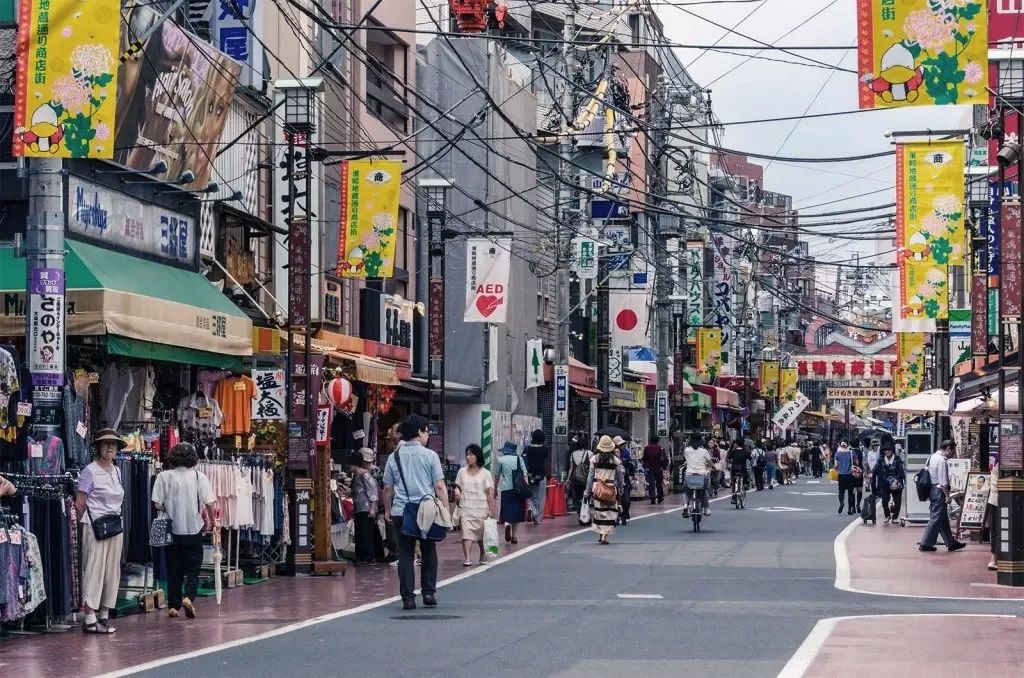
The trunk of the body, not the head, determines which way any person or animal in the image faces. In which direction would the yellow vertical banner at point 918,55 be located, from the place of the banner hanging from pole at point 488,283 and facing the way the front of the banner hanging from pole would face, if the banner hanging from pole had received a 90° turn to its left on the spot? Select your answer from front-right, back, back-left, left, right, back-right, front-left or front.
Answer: right

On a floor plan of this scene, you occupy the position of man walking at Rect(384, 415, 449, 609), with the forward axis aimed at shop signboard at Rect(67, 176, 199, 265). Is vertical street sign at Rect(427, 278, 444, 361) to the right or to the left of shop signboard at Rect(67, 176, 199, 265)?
right

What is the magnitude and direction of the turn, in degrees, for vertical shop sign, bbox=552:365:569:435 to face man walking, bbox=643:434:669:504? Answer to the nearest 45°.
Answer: approximately 135° to its left

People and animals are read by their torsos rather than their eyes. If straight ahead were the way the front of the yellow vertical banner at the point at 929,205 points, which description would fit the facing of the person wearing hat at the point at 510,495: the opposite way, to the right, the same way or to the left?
the opposite way

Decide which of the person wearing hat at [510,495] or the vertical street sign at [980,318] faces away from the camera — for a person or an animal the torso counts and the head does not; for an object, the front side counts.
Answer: the person wearing hat

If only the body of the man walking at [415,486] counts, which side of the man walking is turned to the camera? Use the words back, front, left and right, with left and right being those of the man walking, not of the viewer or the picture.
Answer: back

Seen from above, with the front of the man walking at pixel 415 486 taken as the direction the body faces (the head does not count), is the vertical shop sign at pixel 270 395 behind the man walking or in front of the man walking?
in front

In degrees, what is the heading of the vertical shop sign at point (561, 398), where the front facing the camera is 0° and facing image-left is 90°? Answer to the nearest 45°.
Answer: approximately 0°

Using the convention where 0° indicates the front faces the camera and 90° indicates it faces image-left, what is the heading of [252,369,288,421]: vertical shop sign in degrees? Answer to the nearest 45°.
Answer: approximately 0°

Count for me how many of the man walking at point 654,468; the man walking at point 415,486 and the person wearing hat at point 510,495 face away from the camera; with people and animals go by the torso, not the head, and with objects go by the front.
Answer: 3
